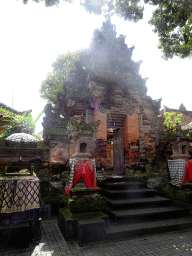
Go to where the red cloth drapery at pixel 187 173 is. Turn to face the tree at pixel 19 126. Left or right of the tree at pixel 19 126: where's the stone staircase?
left

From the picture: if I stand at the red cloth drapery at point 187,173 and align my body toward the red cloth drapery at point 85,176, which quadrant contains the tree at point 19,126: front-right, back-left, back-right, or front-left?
front-right

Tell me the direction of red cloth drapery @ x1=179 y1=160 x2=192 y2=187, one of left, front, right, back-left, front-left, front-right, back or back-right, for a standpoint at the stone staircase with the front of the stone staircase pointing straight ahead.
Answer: left

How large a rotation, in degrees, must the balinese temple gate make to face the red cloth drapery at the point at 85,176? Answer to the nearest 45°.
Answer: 0° — it already faces it

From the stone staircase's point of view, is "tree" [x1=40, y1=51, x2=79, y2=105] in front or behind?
behind

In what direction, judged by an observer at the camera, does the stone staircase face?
facing the viewer and to the right of the viewer

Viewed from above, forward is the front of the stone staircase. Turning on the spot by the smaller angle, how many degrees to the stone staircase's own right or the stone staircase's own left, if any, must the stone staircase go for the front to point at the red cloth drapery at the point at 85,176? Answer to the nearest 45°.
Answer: approximately 90° to the stone staircase's own right

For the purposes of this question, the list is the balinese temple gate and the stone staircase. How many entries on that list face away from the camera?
0

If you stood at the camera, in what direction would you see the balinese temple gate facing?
facing the viewer
